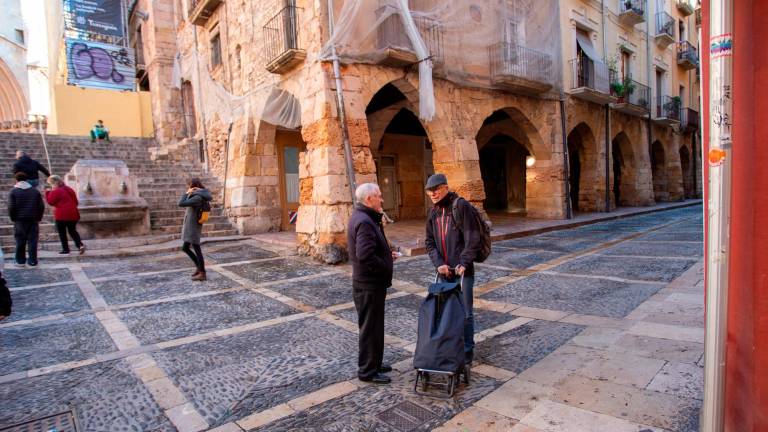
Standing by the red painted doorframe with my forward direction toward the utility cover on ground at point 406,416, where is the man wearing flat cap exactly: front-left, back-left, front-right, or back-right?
front-right

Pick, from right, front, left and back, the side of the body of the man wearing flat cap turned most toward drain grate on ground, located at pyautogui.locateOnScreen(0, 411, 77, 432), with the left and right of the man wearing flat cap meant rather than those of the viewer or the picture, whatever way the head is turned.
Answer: front

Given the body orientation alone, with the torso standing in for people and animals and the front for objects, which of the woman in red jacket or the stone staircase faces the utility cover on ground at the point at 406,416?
the stone staircase

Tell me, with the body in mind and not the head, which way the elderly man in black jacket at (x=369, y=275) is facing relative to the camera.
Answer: to the viewer's right

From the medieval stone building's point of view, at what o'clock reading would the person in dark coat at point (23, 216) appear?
The person in dark coat is roughly at 3 o'clock from the medieval stone building.

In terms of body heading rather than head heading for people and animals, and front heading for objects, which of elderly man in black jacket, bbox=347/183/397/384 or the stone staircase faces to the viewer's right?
the elderly man in black jacket

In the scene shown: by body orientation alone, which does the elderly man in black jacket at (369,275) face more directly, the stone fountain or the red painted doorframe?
the red painted doorframe

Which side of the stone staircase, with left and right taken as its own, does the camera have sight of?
front

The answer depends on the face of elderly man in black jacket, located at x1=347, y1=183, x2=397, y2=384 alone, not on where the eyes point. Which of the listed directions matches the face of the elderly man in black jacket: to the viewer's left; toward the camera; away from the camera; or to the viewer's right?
to the viewer's right

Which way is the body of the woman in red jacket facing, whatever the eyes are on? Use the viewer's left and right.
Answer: facing away from the viewer and to the left of the viewer

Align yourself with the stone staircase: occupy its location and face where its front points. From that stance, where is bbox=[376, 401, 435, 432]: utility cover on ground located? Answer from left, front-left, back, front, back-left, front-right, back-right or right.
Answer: front

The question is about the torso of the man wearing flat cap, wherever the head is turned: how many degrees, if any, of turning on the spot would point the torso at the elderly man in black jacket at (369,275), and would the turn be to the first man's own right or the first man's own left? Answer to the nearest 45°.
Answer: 0° — they already face them

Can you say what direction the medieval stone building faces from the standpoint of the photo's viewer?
facing the viewer and to the right of the viewer

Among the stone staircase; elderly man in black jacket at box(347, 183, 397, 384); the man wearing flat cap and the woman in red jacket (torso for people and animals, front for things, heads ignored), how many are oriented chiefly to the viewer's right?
1

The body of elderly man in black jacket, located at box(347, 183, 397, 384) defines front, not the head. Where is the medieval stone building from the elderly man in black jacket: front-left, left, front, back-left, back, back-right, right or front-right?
left
